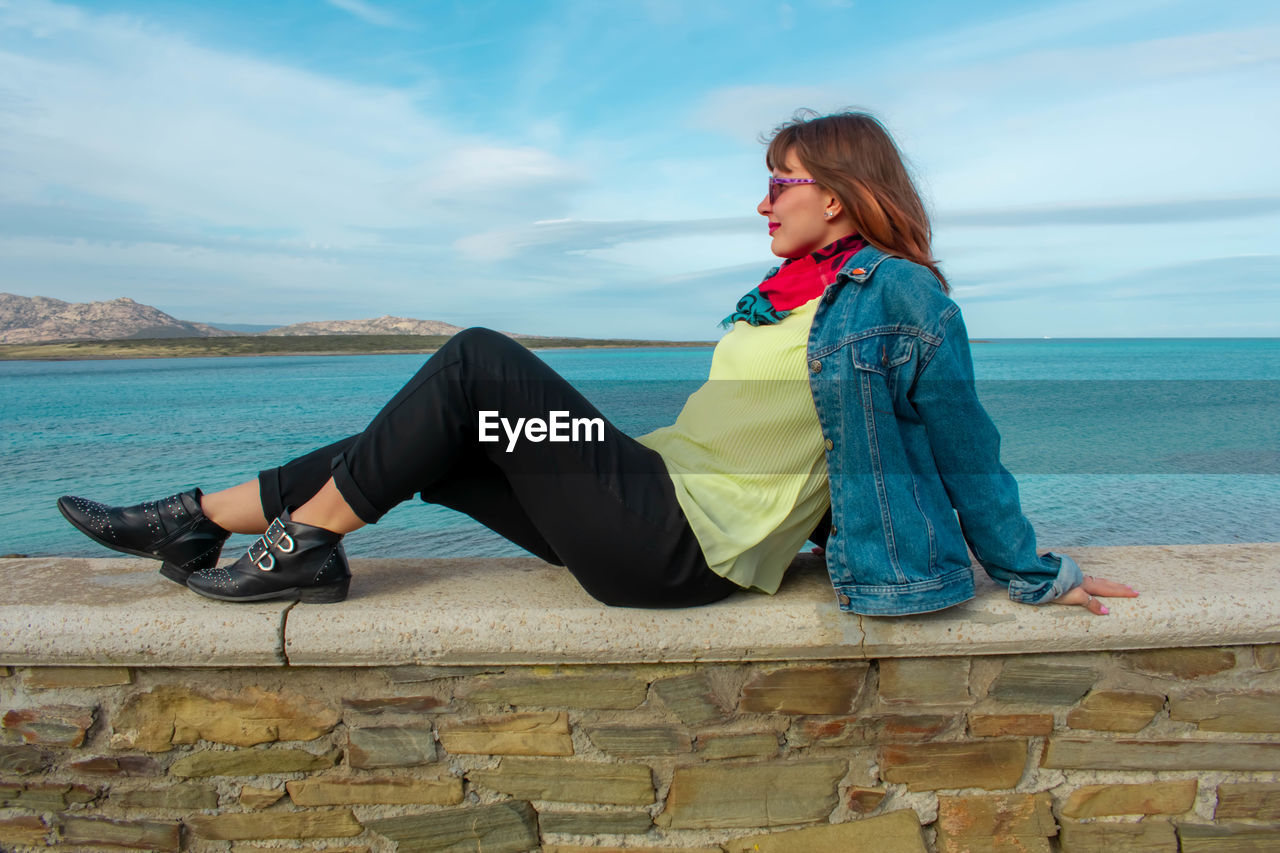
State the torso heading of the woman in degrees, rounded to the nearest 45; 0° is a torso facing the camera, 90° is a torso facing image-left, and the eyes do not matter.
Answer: approximately 90°

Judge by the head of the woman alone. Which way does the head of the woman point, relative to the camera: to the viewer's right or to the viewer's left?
to the viewer's left
